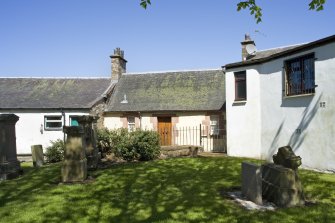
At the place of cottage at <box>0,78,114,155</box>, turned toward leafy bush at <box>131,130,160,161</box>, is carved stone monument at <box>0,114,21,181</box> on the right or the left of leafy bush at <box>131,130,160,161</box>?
right

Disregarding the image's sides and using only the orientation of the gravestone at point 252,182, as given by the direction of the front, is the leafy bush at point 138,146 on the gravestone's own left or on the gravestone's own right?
on the gravestone's own right

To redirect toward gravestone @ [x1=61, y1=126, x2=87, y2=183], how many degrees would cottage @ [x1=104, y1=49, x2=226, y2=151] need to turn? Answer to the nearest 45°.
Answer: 0° — it already faces it

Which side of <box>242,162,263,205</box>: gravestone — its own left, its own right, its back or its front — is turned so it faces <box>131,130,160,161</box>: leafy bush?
right

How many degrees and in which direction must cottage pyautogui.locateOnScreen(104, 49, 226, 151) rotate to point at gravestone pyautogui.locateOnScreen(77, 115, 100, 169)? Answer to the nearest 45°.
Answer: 0° — it already faces it

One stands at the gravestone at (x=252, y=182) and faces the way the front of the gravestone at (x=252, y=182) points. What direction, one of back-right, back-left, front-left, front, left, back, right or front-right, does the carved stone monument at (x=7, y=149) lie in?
front-right

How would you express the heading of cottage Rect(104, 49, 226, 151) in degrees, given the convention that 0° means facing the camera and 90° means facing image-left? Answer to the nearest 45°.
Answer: approximately 0°

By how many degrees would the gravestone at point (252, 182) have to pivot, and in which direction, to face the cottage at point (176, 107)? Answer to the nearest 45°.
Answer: approximately 135° to its right

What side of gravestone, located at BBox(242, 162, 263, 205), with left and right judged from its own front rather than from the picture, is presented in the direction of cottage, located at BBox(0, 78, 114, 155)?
right

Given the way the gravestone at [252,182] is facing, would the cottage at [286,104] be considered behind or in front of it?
behind

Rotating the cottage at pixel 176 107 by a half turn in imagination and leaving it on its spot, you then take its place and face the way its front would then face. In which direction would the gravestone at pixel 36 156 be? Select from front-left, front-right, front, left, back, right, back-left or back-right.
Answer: back-left

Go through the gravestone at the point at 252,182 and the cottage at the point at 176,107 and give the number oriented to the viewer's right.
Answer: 0

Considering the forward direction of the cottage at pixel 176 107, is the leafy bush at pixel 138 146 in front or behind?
in front

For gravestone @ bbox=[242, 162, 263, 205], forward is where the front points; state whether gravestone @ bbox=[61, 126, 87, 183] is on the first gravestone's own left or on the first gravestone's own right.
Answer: on the first gravestone's own right
